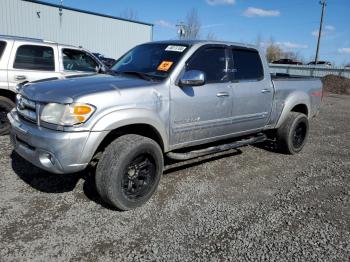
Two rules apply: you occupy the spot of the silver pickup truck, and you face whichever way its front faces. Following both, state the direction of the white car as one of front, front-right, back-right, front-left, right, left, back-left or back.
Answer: right

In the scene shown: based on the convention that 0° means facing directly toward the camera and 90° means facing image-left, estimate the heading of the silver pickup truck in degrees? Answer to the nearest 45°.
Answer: approximately 45°
